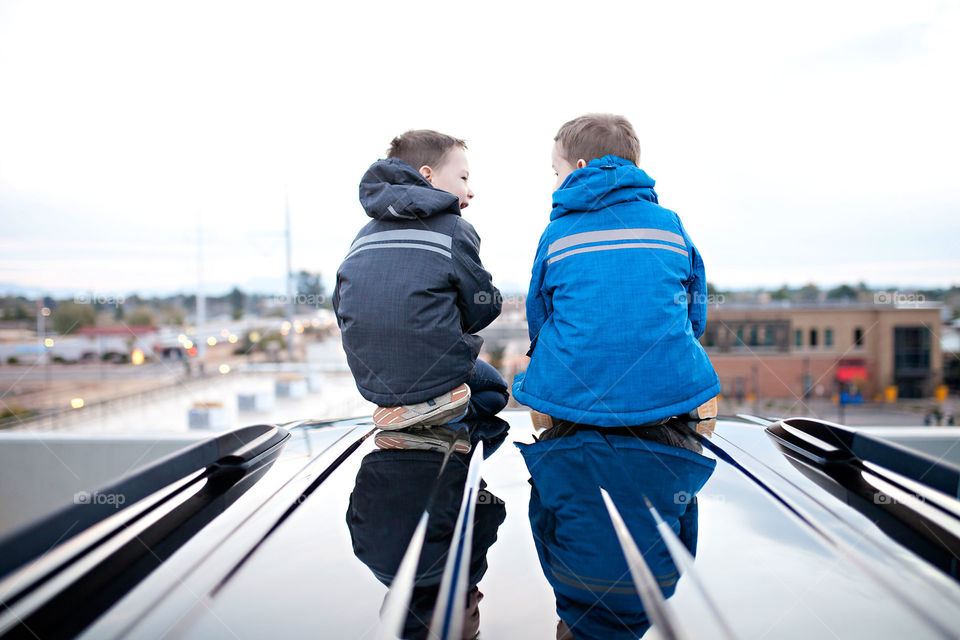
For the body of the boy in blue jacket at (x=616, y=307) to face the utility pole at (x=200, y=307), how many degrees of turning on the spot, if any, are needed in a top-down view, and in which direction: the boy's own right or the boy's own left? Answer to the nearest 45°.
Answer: approximately 45° to the boy's own left

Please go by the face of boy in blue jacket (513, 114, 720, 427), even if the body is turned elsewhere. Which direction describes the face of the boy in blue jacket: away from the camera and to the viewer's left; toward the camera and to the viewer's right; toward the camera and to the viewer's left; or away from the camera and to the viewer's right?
away from the camera and to the viewer's left

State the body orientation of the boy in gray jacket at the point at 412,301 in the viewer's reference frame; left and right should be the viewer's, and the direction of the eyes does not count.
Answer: facing away from the viewer and to the right of the viewer

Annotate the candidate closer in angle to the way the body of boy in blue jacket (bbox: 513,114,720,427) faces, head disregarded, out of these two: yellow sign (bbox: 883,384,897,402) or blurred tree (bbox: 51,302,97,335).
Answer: the yellow sign

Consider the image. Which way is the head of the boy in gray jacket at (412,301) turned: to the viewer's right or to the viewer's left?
to the viewer's right

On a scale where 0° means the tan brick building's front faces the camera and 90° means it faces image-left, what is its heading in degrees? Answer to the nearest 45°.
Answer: approximately 0°

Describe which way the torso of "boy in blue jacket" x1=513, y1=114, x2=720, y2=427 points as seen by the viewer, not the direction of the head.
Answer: away from the camera

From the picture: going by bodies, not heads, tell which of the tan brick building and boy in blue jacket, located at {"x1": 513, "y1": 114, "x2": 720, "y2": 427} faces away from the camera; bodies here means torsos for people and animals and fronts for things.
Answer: the boy in blue jacket

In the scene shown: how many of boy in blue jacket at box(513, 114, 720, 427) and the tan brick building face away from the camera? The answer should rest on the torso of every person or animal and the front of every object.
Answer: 1
